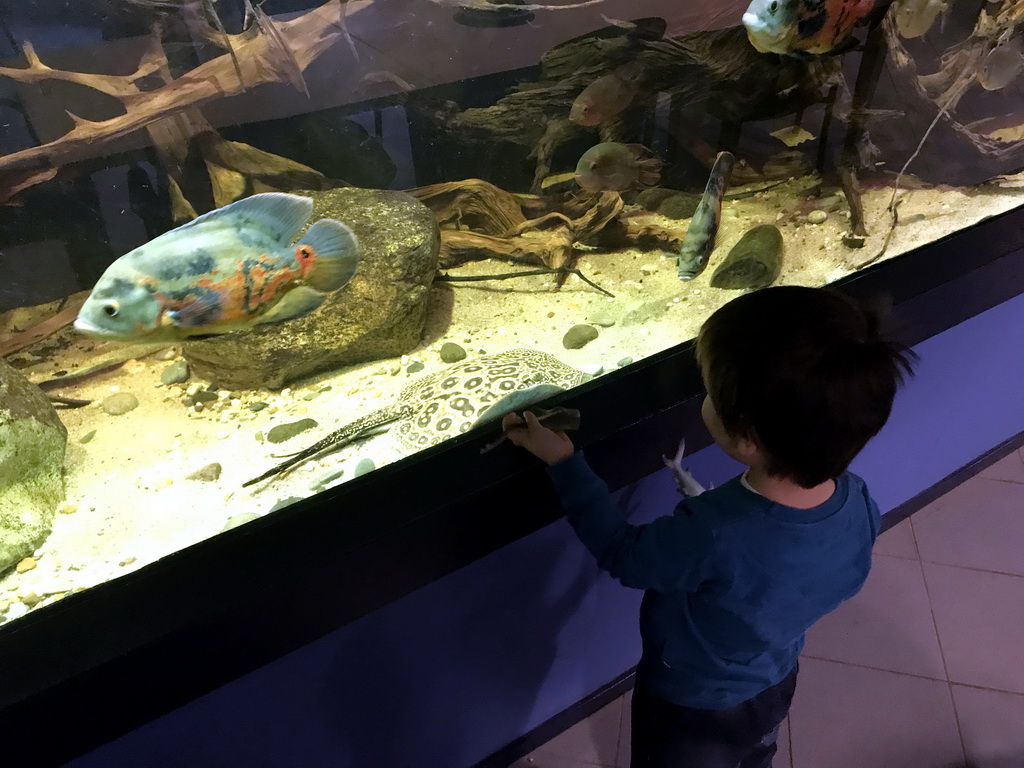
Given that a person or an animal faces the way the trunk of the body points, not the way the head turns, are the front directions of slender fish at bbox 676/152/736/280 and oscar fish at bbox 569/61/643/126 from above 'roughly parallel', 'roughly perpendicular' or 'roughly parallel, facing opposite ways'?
roughly perpendicular

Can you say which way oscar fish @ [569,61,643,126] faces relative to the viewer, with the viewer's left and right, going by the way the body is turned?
facing to the left of the viewer

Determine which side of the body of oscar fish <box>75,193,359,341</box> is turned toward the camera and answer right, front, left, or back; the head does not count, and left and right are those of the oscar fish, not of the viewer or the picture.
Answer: left

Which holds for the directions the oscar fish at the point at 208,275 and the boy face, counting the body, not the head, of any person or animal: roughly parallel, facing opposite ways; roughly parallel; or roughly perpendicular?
roughly perpendicular

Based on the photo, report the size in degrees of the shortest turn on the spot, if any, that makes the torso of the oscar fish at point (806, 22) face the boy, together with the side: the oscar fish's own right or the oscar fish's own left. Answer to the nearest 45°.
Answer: approximately 90° to the oscar fish's own left

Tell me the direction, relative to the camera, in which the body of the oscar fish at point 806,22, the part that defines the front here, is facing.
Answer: to the viewer's left

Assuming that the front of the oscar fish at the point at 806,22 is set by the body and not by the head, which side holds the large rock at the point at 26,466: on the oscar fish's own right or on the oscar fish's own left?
on the oscar fish's own left

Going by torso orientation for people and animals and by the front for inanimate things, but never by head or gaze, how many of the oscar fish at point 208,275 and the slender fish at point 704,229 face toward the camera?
1

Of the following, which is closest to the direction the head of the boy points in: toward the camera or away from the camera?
away from the camera

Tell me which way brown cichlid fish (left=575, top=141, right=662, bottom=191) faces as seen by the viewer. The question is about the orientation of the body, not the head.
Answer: to the viewer's left
